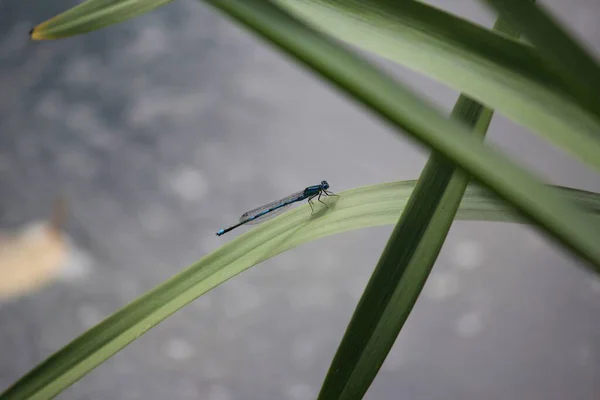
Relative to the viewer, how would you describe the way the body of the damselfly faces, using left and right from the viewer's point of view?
facing to the right of the viewer

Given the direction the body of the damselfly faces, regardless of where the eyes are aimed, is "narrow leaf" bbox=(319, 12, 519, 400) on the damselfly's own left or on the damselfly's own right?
on the damselfly's own right
